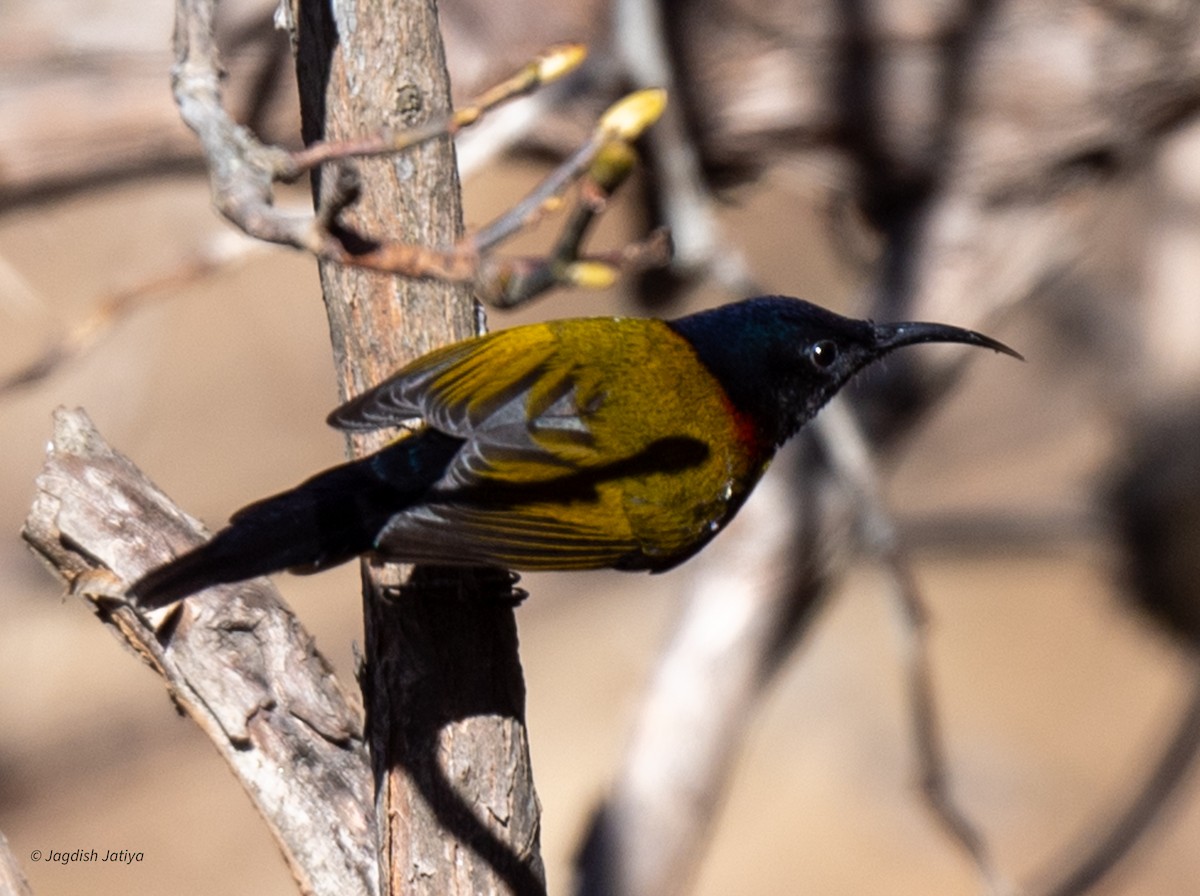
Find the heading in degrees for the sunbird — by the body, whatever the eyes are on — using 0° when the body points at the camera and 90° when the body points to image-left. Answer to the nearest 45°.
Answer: approximately 270°

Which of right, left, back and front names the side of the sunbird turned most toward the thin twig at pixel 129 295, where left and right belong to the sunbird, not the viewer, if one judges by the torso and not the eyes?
back
